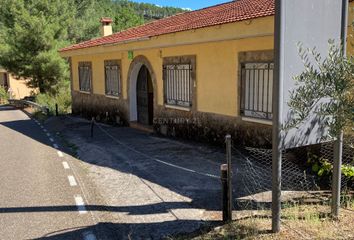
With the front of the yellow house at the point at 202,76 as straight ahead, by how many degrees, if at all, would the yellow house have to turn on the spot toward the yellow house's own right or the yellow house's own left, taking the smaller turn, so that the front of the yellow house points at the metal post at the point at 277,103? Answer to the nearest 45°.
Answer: approximately 45° to the yellow house's own left

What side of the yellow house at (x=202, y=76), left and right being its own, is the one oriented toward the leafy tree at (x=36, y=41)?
right

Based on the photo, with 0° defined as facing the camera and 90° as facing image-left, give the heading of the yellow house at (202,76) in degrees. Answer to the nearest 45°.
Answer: approximately 45°

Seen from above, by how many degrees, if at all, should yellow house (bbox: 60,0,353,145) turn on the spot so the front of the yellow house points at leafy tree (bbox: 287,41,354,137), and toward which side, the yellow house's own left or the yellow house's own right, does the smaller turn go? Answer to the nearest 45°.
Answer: approximately 45° to the yellow house's own left

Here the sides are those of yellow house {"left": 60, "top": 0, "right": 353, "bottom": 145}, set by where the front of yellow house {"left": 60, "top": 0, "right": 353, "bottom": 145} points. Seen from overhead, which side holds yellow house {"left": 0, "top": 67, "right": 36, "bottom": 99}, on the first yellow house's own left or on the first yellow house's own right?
on the first yellow house's own right

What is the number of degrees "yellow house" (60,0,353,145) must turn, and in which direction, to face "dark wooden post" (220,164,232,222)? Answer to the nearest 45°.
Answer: approximately 45° to its left

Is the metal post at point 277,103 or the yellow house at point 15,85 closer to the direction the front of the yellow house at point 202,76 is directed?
the metal post

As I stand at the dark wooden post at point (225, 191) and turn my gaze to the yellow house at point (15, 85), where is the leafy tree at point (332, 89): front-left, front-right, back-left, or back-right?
back-right
